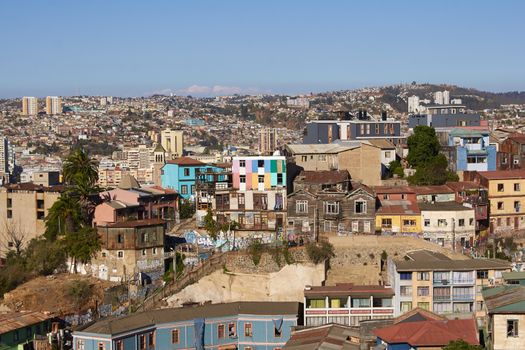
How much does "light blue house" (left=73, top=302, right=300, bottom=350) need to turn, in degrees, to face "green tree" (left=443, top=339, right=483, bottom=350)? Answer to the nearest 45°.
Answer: approximately 45° to its left

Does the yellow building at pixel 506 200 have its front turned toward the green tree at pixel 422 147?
no

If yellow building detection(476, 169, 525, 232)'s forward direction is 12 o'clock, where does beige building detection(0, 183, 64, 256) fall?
beige building detection(0, 183, 64, 256) is roughly at 3 o'clock from yellow building detection(476, 169, 525, 232).

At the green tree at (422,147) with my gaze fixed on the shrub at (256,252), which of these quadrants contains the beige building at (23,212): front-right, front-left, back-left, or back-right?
front-right

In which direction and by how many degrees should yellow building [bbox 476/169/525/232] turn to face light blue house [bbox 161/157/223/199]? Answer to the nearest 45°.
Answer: approximately 90° to its right

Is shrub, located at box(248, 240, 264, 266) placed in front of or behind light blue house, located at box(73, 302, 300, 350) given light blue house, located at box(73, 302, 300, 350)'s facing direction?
behind

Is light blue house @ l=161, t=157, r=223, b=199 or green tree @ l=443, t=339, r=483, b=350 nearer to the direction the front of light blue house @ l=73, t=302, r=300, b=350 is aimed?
the green tree

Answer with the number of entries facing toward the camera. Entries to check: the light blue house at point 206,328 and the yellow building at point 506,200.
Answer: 2

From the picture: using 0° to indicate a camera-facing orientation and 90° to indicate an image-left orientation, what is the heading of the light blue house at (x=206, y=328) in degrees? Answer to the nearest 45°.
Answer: approximately 0°

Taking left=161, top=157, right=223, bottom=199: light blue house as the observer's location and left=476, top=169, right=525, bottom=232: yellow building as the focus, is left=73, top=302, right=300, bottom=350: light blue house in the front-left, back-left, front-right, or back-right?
front-right

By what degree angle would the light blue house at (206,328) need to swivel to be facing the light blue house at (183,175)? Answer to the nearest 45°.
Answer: approximately 180°

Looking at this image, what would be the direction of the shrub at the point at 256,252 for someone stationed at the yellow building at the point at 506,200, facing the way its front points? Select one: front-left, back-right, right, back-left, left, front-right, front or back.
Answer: front-right

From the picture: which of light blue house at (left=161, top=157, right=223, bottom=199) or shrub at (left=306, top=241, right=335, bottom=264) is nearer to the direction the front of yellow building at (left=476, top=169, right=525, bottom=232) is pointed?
the shrub

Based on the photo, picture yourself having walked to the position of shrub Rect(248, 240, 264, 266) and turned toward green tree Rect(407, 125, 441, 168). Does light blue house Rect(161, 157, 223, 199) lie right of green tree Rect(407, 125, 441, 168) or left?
left

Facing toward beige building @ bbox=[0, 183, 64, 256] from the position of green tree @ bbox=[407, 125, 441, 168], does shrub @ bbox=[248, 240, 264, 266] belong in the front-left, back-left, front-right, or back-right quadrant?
front-left

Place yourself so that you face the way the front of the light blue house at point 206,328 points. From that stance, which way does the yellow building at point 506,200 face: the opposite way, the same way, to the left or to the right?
the same way

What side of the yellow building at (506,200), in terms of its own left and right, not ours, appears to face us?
front

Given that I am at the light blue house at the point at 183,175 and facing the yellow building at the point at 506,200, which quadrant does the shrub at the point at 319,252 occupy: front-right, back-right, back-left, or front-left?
front-right
